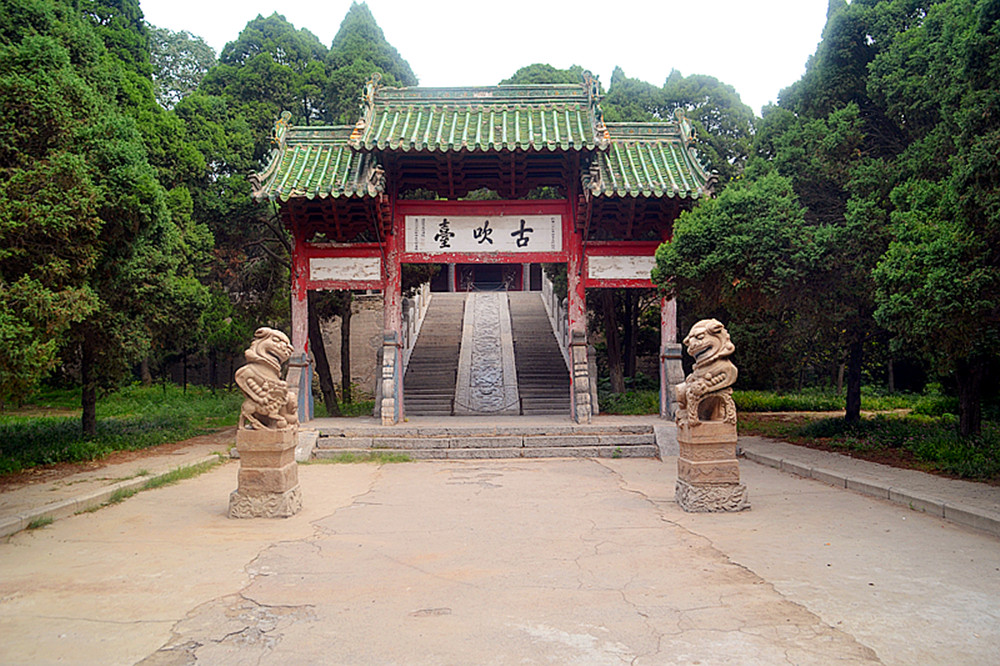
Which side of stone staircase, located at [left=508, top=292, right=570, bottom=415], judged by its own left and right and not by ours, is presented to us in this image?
front

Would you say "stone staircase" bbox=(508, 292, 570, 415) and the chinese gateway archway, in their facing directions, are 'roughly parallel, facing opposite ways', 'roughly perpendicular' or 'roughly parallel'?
roughly parallel

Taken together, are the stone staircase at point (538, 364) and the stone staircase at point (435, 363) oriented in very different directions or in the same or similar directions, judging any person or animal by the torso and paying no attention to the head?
same or similar directions

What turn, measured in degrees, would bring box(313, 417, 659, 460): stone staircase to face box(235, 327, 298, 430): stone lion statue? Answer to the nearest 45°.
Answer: approximately 45° to its right

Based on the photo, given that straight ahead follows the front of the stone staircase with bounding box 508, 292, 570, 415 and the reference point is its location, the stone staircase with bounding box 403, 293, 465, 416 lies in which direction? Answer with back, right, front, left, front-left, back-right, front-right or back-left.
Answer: right

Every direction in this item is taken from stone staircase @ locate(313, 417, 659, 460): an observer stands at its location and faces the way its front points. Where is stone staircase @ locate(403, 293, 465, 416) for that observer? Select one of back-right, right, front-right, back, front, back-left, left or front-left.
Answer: back

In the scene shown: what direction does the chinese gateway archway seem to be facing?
toward the camera

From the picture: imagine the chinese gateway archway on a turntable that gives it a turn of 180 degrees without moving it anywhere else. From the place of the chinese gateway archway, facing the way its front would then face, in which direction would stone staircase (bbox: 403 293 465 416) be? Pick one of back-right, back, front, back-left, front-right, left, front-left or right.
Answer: front

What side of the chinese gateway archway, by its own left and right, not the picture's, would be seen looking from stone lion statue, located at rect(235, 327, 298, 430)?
front

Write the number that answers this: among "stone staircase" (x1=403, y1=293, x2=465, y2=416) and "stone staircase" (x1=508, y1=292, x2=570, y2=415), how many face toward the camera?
2

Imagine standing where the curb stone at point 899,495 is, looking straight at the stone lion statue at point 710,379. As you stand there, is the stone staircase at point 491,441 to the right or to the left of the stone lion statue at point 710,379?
right

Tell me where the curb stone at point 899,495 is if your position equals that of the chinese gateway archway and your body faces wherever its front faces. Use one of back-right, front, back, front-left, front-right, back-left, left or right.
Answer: front-left

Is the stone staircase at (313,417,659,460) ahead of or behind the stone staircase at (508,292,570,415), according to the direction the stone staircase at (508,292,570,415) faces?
ahead

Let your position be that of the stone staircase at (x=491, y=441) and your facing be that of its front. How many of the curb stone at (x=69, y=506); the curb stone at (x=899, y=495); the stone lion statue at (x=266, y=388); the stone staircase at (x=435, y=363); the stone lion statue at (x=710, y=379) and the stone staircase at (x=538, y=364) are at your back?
2

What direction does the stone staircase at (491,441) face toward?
toward the camera

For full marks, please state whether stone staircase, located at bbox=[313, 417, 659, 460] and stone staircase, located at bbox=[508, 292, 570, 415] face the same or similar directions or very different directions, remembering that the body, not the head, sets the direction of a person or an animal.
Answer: same or similar directions
